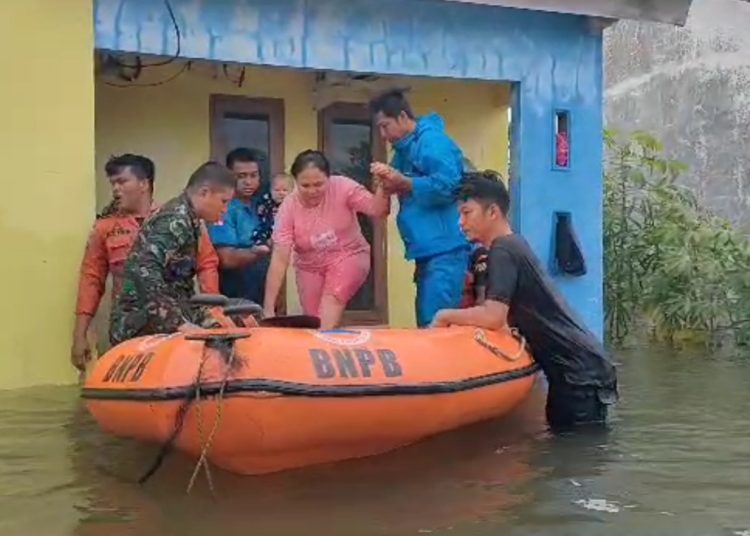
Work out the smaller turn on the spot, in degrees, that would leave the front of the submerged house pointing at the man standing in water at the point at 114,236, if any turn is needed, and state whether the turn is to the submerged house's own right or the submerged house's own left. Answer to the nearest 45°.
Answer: approximately 45° to the submerged house's own right

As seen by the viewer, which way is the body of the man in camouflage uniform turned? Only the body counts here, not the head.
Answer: to the viewer's right

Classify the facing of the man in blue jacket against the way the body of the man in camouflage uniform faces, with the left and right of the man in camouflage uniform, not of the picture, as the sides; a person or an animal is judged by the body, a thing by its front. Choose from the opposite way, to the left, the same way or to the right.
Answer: the opposite way

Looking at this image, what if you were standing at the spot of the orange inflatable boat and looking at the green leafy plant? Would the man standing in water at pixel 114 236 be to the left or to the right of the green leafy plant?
left

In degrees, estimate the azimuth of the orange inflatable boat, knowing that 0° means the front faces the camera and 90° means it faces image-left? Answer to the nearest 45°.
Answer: approximately 45°

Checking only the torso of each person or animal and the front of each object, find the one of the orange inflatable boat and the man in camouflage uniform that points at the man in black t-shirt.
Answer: the man in camouflage uniform

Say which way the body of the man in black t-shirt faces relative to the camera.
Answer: to the viewer's left

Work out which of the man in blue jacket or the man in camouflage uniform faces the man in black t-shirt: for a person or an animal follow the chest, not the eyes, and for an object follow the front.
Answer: the man in camouflage uniform

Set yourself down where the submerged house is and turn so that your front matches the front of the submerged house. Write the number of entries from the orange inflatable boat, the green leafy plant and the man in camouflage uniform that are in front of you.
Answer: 2

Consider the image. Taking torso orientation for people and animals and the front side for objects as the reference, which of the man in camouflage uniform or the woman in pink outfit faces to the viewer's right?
the man in camouflage uniform
